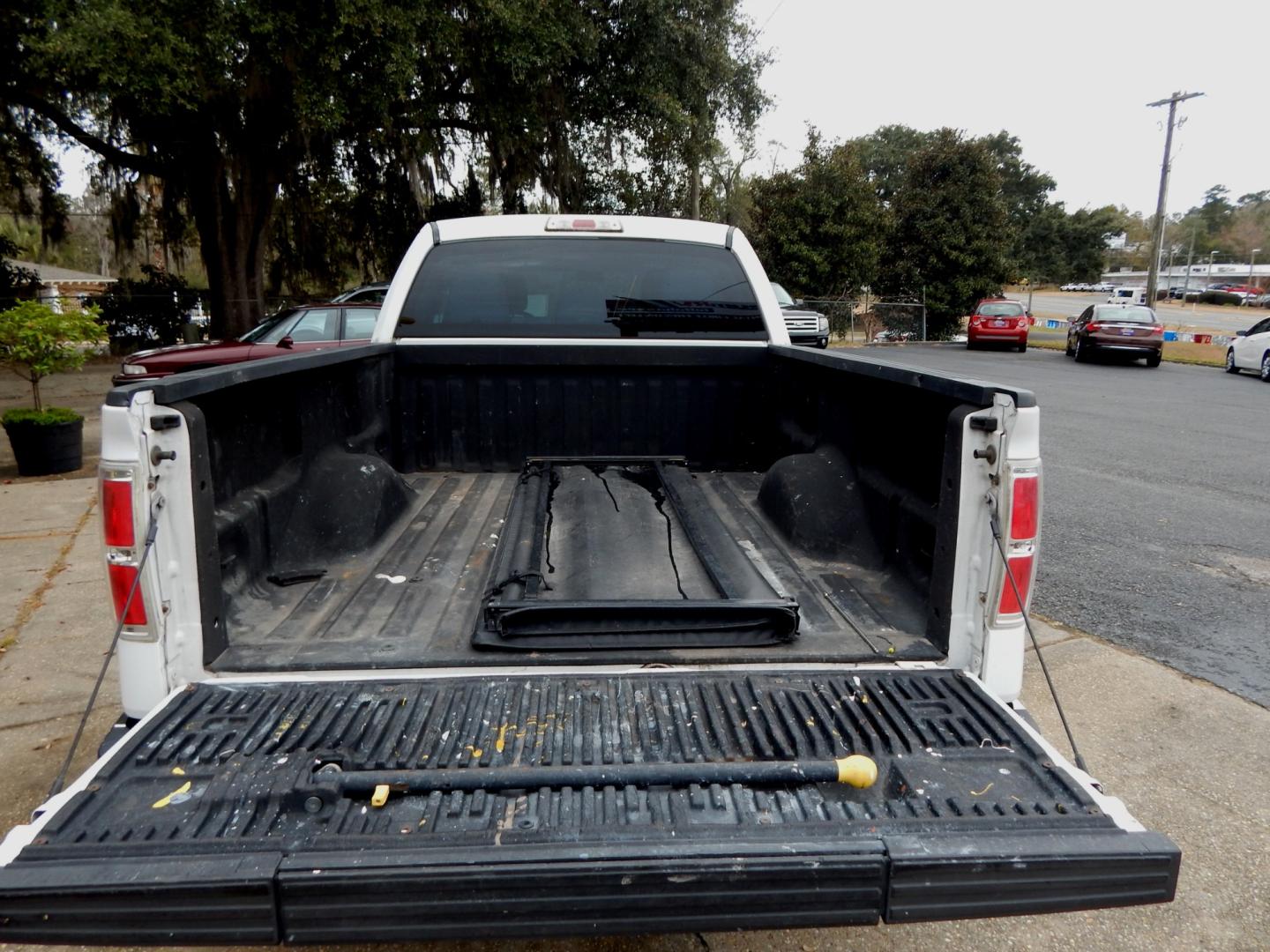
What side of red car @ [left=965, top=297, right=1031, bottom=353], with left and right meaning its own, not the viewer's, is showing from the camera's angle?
back

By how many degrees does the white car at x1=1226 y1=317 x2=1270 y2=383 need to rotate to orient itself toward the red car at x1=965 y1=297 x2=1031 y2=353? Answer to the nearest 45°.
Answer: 0° — it already faces it

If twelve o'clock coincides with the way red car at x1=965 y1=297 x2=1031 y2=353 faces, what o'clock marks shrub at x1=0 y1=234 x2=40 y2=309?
The shrub is roughly at 8 o'clock from the red car.

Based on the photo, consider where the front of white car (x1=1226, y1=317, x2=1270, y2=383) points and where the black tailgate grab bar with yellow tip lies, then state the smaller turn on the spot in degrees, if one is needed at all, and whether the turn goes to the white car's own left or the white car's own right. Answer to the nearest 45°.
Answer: approximately 135° to the white car's own left

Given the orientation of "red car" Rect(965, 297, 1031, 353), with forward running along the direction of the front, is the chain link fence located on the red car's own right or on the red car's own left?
on the red car's own left

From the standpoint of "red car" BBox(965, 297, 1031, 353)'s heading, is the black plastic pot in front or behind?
behind

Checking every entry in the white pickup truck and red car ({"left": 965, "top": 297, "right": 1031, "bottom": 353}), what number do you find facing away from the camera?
2

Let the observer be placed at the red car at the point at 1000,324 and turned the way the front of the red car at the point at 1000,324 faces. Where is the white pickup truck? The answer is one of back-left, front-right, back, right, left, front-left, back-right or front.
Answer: back

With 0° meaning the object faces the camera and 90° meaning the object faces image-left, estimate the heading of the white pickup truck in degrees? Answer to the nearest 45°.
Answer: approximately 180°

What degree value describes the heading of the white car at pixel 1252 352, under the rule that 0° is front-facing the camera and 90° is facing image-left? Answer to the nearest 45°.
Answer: approximately 135°

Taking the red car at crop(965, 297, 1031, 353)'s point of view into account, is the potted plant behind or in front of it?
behind
